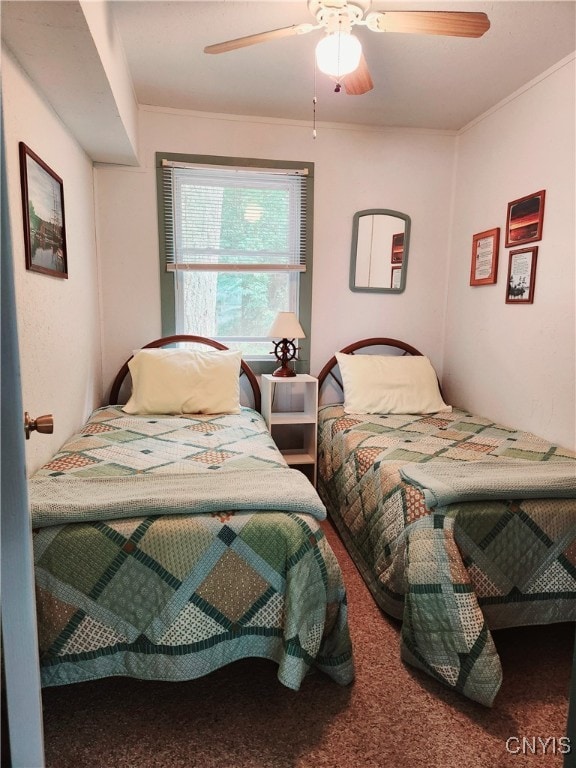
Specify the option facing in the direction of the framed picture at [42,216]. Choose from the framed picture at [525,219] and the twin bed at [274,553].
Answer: the framed picture at [525,219]

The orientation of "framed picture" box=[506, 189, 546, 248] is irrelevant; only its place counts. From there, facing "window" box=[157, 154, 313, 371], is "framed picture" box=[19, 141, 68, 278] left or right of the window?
left

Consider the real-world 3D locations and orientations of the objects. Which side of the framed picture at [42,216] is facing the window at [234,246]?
left

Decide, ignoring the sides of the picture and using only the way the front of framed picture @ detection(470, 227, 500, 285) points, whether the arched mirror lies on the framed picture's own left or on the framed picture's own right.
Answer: on the framed picture's own right

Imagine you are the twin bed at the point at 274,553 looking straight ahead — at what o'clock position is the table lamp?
The table lamp is roughly at 6 o'clock from the twin bed.

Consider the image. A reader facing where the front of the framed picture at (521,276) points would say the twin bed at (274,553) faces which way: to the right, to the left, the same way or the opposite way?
to the left

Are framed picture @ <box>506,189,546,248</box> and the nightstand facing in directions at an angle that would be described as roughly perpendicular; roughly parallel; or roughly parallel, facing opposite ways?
roughly perpendicular

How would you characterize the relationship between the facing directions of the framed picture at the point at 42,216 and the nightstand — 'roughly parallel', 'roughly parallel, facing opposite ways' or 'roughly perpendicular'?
roughly perpendicular

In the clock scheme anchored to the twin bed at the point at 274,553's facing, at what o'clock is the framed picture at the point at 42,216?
The framed picture is roughly at 4 o'clock from the twin bed.

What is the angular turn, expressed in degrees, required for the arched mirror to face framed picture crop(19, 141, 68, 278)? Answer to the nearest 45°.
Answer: approximately 45° to its right

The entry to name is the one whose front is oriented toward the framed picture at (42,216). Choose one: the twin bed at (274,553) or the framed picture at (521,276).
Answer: the framed picture at (521,276)
